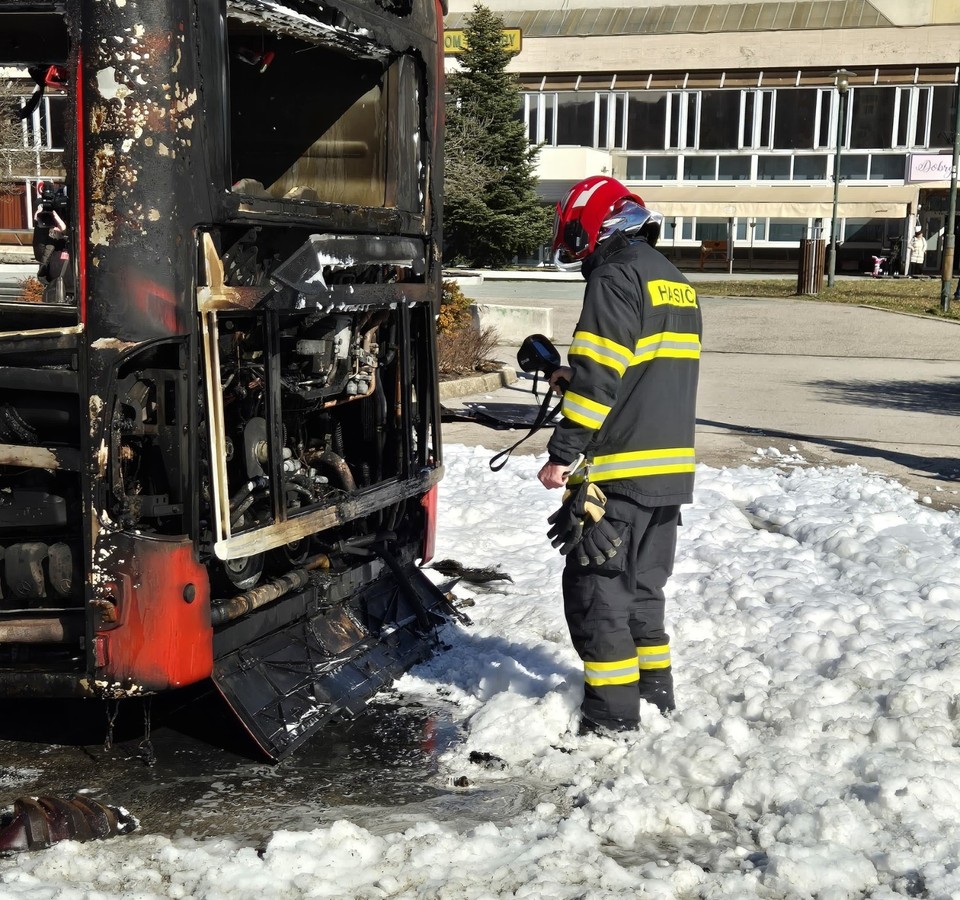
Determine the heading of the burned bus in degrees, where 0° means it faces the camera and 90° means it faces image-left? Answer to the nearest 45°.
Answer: approximately 135°

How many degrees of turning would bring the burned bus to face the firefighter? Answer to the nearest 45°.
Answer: approximately 135° to its right

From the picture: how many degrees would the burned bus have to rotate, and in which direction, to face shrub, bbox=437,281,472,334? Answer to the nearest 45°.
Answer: approximately 45° to its right

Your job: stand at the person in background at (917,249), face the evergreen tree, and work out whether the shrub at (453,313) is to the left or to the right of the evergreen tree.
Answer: left

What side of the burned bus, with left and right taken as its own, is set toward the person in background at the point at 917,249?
right

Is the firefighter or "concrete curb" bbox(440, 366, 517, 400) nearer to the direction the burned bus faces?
the concrete curb

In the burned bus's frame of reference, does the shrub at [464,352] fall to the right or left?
on its right

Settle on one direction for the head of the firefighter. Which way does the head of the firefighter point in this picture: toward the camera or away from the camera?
away from the camera

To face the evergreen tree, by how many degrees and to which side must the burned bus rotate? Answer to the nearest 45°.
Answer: approximately 45° to its right

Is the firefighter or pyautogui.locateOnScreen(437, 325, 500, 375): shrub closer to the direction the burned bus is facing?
the shrub
